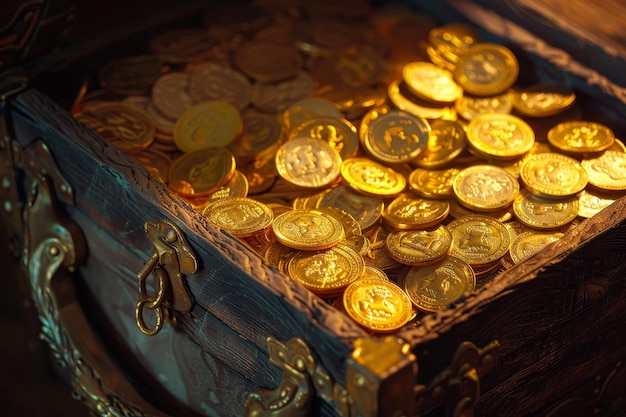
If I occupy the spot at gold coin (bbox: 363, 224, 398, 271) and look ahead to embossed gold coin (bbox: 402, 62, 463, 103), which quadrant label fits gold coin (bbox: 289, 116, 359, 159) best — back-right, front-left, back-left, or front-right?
front-left

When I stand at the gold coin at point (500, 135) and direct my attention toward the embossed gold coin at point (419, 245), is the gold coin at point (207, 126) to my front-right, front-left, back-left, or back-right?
front-right

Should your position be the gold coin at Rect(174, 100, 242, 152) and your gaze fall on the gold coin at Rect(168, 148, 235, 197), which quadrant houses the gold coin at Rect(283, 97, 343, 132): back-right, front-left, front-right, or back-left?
back-left

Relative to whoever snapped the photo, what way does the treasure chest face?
facing the viewer and to the left of the viewer
